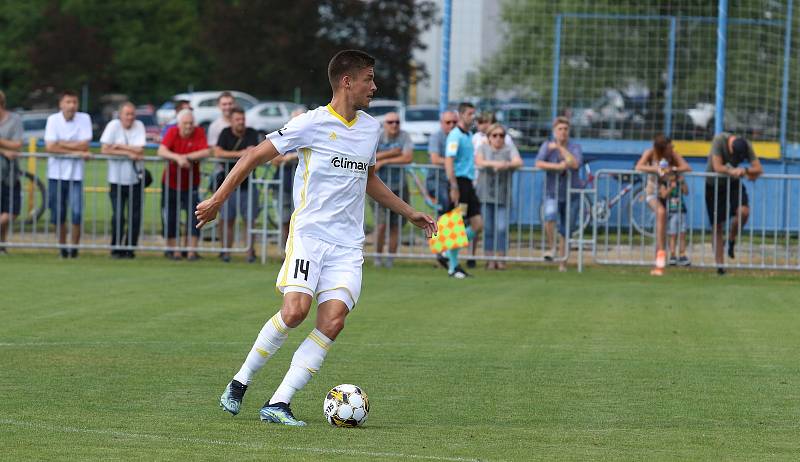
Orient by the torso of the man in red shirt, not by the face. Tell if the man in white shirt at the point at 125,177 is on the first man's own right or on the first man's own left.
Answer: on the first man's own right

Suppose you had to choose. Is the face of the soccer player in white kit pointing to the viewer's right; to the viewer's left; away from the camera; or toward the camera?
to the viewer's right

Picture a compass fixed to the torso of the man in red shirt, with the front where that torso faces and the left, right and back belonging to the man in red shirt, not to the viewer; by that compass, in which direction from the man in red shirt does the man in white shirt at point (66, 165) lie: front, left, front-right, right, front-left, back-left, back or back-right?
right

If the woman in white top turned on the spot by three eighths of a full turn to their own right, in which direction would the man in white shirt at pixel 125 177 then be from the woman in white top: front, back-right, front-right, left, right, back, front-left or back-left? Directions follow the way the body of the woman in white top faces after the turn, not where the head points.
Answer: front-left

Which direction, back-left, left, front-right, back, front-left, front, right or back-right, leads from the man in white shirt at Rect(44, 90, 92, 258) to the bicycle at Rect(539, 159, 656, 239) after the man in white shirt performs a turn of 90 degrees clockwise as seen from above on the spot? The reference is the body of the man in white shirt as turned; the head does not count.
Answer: back

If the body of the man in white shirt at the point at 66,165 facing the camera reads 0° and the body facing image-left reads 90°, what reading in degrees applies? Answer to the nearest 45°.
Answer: approximately 0°

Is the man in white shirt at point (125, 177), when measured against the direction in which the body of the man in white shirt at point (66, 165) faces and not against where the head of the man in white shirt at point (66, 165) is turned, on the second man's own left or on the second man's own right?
on the second man's own left

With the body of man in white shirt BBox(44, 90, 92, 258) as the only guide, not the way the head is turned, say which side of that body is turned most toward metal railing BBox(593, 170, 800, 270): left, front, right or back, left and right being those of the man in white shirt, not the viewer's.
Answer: left

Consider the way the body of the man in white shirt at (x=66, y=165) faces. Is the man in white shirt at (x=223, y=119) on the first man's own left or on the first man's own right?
on the first man's own left
